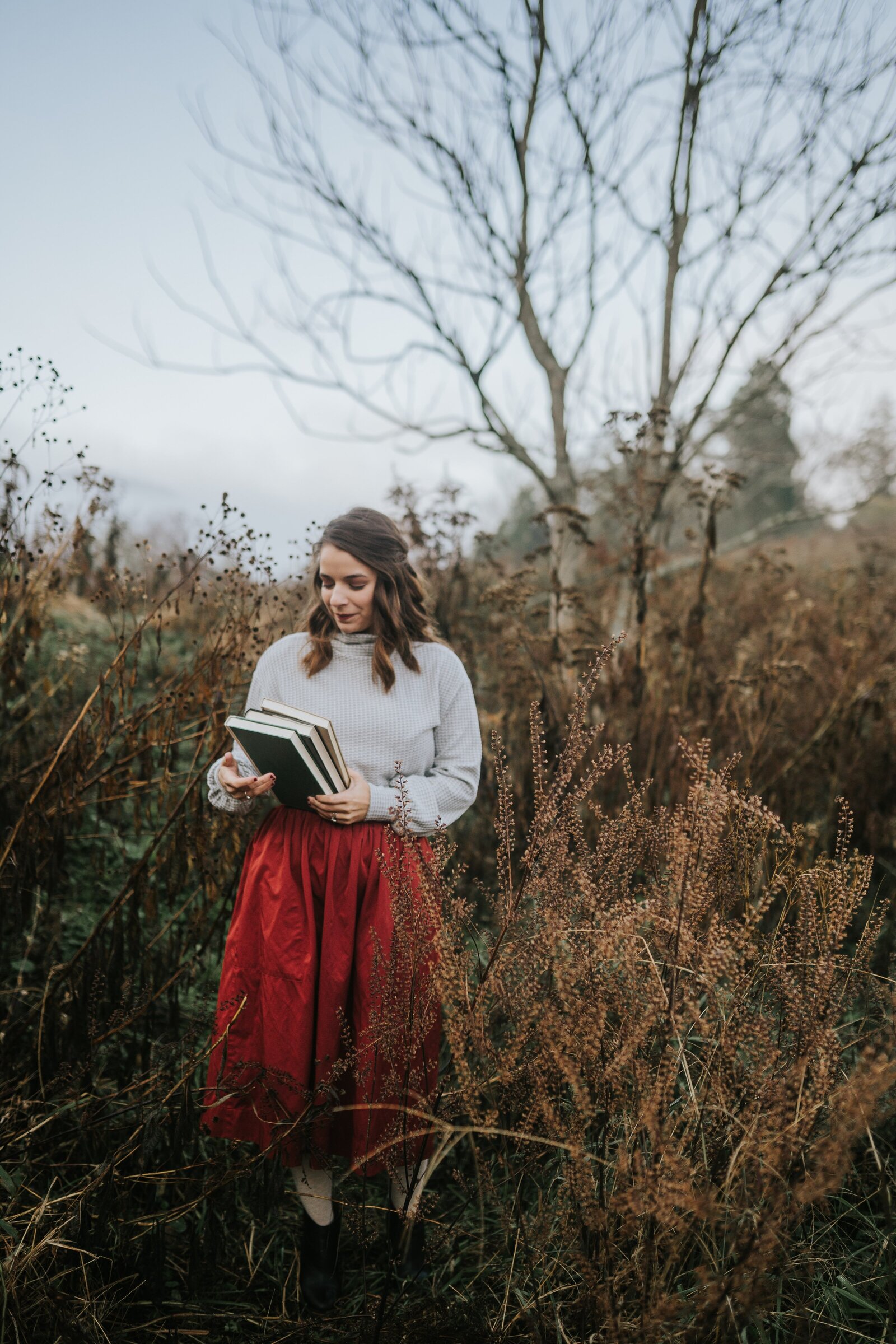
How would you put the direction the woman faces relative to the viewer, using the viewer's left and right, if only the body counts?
facing the viewer

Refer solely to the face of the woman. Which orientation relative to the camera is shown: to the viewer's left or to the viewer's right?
to the viewer's left
